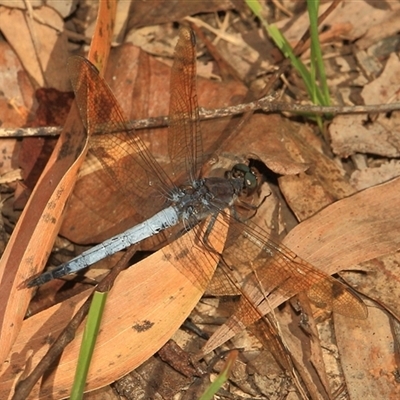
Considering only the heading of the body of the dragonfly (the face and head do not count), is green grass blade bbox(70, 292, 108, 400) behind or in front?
behind

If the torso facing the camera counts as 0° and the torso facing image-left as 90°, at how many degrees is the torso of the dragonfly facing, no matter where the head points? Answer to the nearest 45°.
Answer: approximately 225°
